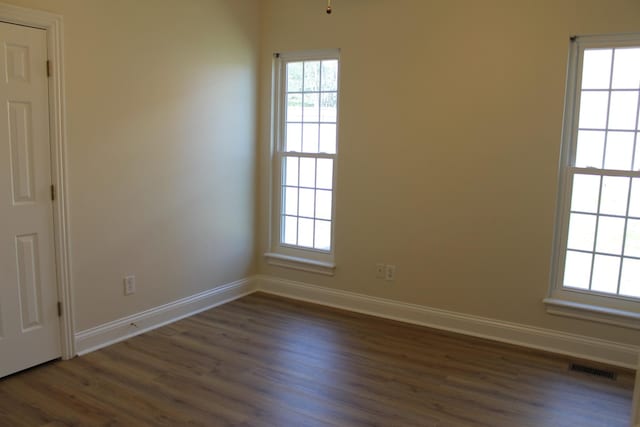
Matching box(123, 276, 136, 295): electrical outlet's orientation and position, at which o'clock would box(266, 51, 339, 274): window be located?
The window is roughly at 10 o'clock from the electrical outlet.

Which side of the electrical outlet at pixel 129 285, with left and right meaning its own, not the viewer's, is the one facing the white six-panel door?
right

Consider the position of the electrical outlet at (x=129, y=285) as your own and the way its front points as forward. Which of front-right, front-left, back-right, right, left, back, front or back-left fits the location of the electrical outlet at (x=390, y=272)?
front-left

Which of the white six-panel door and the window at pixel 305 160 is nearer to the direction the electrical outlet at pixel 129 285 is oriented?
the window

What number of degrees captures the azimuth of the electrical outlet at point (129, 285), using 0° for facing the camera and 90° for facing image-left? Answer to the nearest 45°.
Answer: approximately 315°

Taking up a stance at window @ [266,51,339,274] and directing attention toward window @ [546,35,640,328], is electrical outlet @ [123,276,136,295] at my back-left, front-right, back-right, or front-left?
back-right
